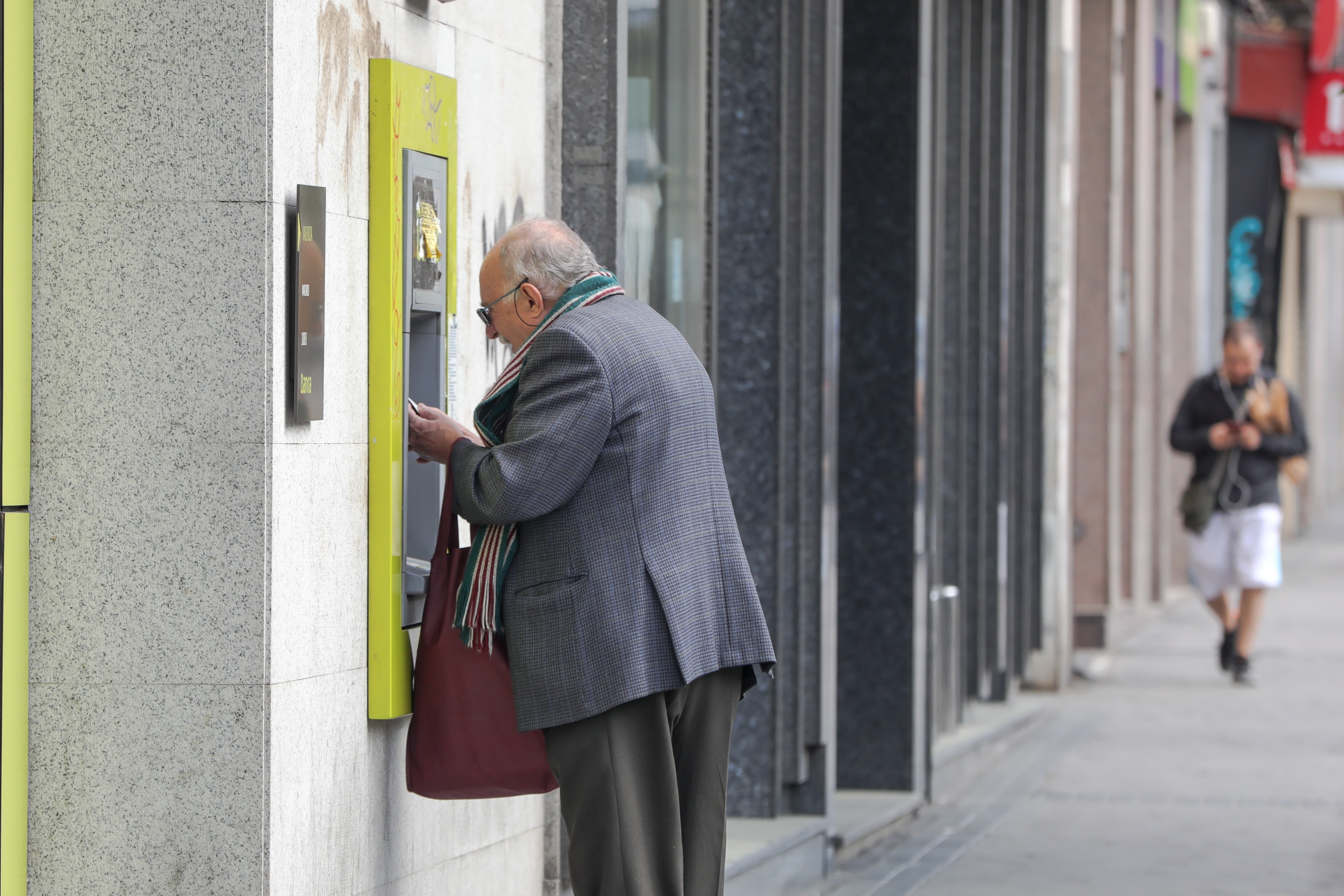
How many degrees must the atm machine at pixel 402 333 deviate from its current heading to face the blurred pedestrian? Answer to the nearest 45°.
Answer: approximately 90° to its left

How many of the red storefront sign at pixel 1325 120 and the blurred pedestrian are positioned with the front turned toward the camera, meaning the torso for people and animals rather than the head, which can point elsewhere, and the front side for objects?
2

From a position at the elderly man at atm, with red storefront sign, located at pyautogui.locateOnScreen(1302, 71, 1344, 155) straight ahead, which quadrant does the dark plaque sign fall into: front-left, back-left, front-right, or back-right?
back-left

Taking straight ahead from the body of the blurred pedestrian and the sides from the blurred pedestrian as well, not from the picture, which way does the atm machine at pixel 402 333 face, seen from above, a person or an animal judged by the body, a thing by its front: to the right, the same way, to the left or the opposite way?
to the left

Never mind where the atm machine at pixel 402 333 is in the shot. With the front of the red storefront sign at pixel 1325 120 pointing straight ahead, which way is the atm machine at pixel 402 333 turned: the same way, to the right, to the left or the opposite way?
to the left

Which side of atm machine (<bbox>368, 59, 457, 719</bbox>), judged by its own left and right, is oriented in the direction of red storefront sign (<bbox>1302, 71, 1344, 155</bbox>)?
left

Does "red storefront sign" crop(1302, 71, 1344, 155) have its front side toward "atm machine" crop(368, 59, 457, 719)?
yes

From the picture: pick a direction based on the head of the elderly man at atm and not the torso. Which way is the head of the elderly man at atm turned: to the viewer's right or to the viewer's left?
to the viewer's left

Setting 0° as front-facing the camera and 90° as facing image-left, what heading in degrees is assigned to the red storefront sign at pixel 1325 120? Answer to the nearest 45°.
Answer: approximately 0°

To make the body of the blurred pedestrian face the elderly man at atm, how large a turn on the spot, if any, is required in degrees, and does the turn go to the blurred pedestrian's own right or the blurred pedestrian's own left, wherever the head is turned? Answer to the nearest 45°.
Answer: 0° — they already face them
